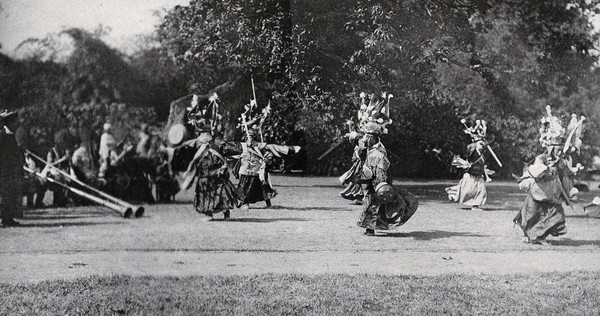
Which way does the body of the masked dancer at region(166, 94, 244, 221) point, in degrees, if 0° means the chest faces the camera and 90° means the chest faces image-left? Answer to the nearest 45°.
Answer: approximately 45°

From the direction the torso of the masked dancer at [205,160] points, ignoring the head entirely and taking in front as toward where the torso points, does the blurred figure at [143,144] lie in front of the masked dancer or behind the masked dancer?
in front

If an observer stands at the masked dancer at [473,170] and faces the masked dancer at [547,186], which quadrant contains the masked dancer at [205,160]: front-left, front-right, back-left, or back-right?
back-right

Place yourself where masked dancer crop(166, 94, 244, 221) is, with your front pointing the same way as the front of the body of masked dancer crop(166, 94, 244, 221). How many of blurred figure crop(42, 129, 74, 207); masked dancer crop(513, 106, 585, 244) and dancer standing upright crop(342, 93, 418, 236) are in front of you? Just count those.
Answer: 1
